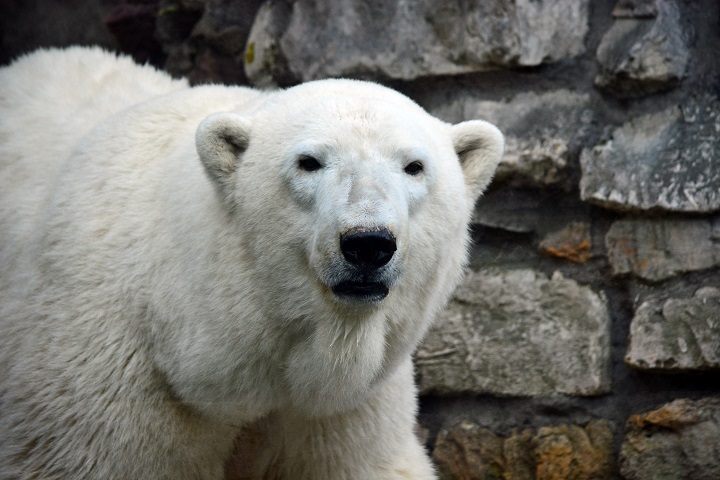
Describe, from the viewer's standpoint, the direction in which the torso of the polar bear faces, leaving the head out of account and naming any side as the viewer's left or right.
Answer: facing the viewer and to the right of the viewer
